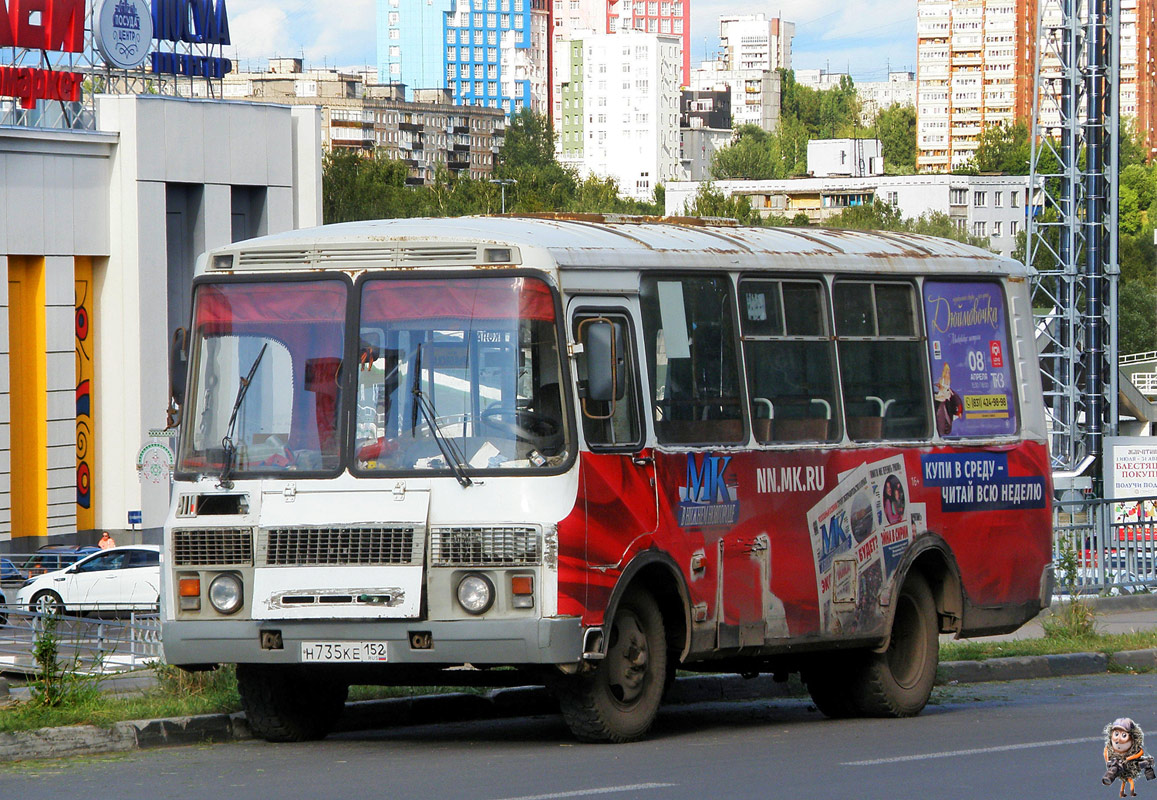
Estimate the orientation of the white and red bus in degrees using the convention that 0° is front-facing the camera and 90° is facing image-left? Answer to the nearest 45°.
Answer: approximately 45°

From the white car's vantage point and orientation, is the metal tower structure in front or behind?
behind

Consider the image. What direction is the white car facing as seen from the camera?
to the viewer's left

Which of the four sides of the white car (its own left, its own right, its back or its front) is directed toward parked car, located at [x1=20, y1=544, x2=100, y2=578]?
right
